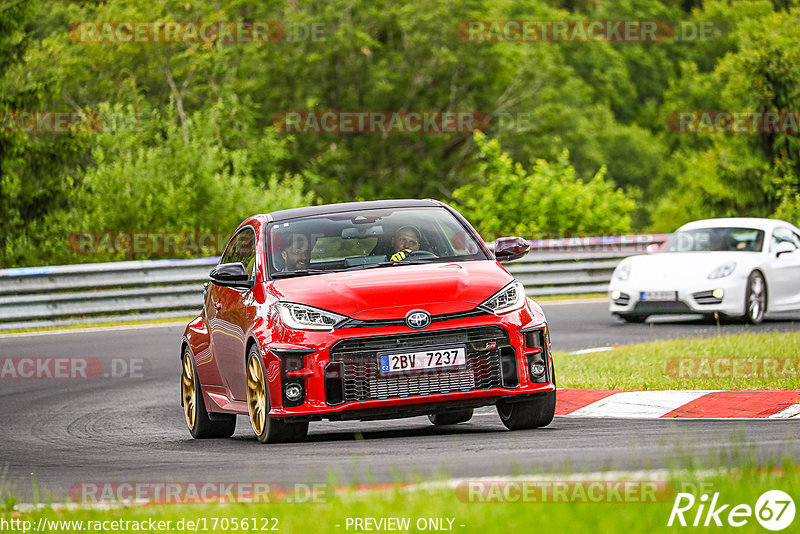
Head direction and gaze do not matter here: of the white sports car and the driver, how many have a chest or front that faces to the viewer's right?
0

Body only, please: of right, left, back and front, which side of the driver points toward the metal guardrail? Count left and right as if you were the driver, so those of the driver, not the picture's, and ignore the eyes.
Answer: back

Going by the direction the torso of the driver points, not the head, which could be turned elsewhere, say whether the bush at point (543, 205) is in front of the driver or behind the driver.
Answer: behind

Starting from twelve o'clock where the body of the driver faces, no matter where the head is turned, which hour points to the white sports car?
The white sports car is roughly at 7 o'clock from the driver.

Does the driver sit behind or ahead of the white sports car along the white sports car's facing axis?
ahead

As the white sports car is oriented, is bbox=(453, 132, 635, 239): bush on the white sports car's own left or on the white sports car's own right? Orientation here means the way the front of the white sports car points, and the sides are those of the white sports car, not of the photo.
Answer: on the white sports car's own right

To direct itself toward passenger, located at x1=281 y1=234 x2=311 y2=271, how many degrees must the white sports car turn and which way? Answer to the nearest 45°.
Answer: approximately 45° to its left

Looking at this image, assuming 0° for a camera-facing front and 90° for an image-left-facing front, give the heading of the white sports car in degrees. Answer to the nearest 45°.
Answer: approximately 45°

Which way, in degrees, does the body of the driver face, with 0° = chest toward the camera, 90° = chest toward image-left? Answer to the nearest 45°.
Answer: approximately 0°

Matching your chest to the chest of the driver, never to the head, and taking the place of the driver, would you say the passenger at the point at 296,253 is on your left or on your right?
on your right
